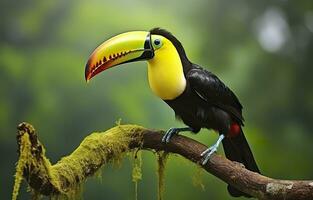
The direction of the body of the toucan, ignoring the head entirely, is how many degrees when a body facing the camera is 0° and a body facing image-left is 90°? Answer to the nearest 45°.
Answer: approximately 90°
